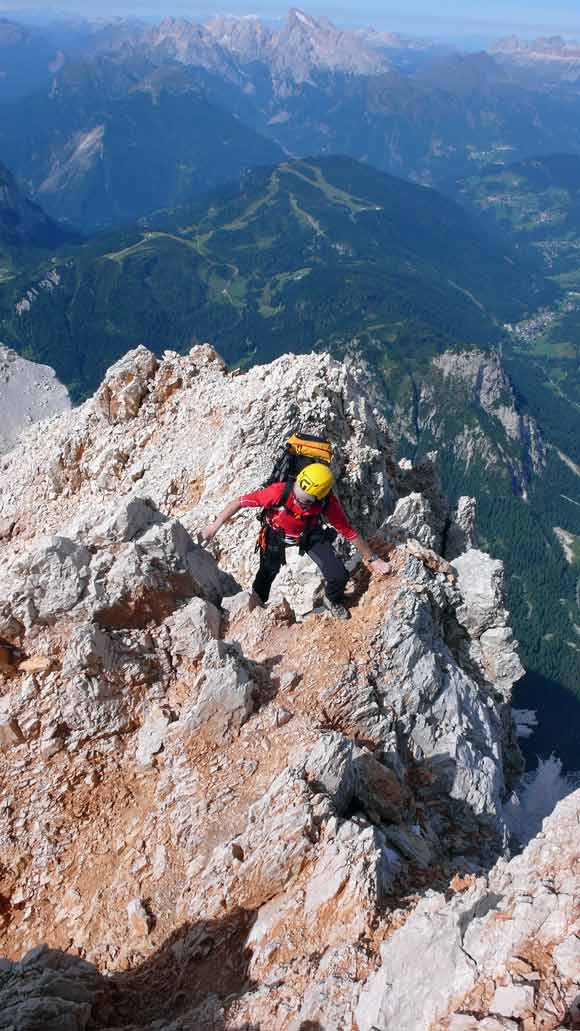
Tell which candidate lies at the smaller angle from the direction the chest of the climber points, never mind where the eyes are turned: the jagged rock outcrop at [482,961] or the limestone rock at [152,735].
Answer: the jagged rock outcrop

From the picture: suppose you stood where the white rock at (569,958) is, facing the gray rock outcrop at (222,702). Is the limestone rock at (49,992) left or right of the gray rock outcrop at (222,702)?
left

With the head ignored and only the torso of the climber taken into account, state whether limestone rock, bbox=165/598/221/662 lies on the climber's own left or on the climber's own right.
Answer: on the climber's own right

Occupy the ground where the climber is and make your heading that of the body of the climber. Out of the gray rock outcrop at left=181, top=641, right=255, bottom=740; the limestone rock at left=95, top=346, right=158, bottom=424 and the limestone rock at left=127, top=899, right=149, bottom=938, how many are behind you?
1

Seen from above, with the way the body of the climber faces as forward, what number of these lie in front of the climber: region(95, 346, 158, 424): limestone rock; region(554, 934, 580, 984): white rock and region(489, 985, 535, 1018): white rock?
2

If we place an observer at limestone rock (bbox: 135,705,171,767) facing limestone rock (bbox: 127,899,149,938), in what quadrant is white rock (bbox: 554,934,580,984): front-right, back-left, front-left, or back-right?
front-left

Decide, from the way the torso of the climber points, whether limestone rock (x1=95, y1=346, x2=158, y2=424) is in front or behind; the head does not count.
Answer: behind

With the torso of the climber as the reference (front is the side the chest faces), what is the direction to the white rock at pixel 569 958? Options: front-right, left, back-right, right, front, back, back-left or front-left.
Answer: front

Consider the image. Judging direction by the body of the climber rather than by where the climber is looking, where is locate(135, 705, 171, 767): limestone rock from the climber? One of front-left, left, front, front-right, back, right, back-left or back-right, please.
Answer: front-right

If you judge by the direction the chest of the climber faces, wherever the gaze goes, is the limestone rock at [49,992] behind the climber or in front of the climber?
in front

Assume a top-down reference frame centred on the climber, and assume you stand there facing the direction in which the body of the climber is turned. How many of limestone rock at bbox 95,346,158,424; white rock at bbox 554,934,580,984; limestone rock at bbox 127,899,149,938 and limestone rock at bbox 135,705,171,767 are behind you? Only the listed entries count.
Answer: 1

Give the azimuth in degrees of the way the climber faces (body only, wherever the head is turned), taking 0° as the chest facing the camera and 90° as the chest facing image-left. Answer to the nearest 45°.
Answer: approximately 0°

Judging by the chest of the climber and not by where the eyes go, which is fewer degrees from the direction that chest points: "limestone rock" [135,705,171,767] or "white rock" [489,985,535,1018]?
the white rock

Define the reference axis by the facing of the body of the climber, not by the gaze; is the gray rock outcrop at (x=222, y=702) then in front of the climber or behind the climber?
in front

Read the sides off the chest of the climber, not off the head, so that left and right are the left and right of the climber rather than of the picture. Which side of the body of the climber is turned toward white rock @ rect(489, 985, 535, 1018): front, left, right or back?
front

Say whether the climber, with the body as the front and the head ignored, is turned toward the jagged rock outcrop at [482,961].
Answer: yes
